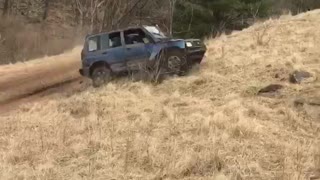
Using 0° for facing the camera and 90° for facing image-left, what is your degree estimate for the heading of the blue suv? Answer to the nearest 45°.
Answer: approximately 315°

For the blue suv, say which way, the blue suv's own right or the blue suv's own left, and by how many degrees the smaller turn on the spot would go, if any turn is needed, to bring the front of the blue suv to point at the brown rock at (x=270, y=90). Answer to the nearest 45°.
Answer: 0° — it already faces it

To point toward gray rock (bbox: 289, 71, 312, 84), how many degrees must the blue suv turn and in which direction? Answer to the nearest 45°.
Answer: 0° — it already faces it
